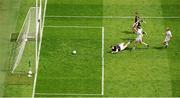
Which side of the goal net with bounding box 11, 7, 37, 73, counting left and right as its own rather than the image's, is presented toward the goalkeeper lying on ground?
front

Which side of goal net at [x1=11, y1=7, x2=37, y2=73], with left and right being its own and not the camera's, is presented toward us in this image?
right
